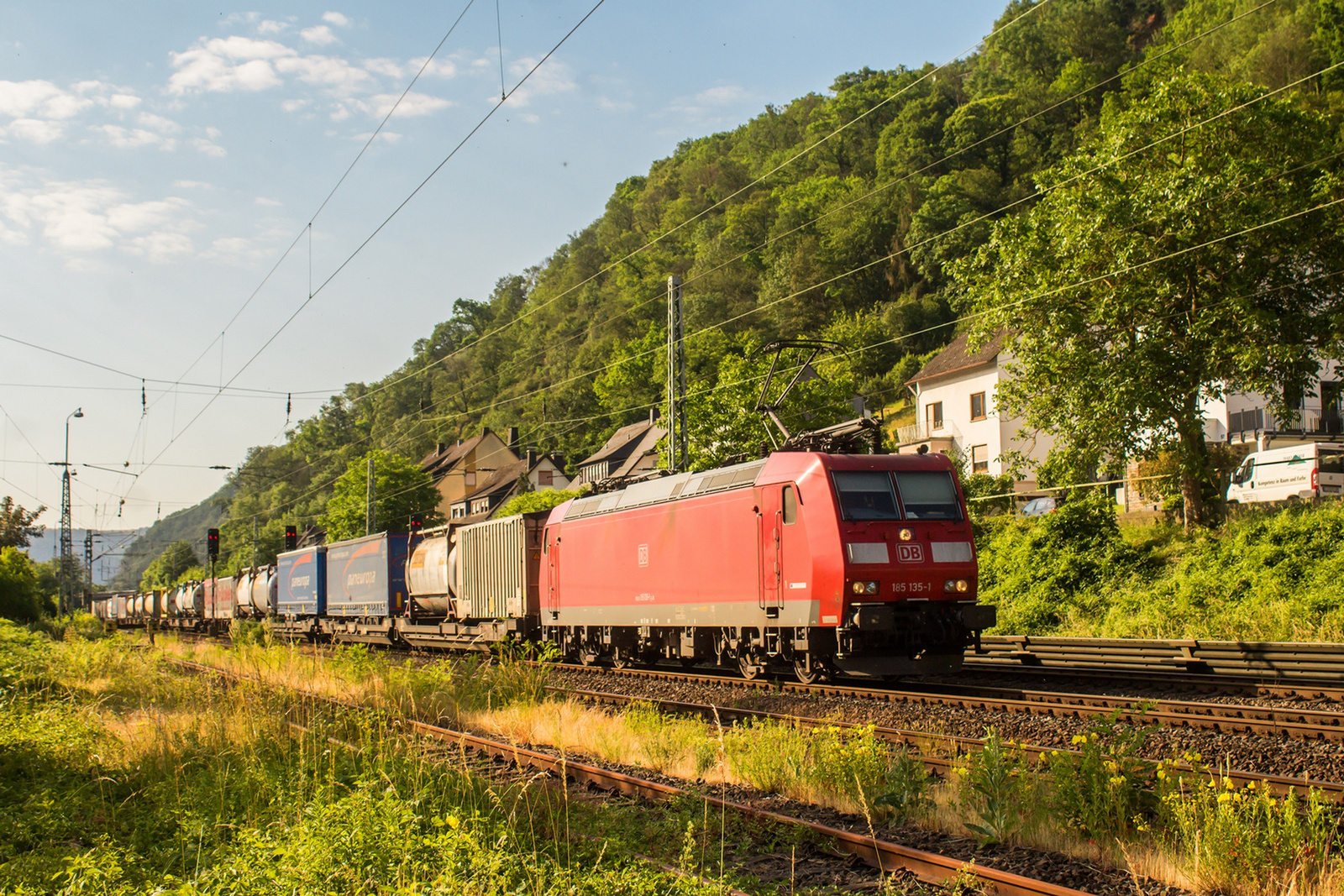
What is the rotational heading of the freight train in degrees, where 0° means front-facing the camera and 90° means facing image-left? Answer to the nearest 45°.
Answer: approximately 315°

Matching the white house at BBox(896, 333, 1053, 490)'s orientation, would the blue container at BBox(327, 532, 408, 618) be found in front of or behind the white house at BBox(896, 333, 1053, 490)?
in front

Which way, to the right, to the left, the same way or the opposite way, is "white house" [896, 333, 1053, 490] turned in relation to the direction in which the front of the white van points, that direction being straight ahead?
to the left

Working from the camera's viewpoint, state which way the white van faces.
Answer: facing away from the viewer and to the left of the viewer

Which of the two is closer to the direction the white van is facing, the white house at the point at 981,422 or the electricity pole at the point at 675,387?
the white house

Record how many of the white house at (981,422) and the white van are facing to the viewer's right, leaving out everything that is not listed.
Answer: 0

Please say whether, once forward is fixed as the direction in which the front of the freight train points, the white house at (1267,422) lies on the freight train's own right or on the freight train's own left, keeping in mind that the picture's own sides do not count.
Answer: on the freight train's own left

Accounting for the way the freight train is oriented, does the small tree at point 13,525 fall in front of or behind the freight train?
behind

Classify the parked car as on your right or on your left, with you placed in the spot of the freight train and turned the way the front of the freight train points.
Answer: on your left

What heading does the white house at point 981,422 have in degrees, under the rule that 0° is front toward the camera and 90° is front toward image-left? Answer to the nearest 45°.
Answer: approximately 45°

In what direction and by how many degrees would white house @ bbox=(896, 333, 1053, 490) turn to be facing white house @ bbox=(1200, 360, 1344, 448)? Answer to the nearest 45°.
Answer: approximately 90° to its left

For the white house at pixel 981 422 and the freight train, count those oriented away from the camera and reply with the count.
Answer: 0

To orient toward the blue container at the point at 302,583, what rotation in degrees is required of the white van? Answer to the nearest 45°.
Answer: approximately 45° to its left

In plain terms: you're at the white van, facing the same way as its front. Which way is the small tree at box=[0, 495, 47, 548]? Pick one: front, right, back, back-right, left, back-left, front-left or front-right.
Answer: front-left
